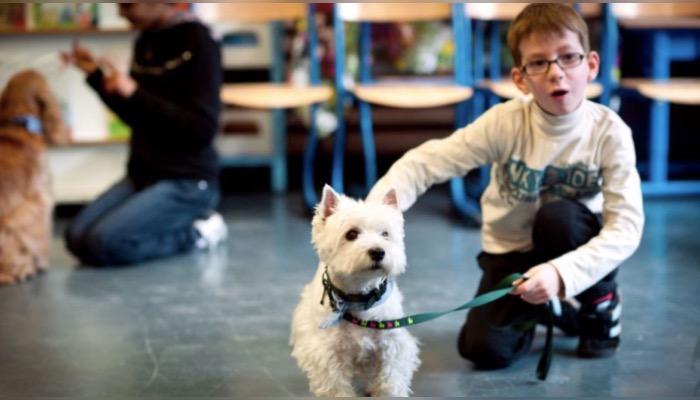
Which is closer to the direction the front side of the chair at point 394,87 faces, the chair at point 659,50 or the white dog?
the white dog

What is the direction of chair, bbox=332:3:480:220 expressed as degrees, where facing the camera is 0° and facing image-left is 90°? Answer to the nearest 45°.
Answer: approximately 0°

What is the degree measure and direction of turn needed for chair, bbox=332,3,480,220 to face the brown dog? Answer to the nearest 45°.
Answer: approximately 45° to its right

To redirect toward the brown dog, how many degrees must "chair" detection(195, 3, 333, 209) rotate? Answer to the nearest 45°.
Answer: approximately 45° to its right

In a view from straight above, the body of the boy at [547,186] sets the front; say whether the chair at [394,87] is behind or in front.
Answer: behind

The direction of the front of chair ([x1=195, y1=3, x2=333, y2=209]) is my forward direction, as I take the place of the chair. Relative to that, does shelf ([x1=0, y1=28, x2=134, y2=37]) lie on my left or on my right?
on my right

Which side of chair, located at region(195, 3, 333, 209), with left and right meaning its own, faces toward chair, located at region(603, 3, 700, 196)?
left

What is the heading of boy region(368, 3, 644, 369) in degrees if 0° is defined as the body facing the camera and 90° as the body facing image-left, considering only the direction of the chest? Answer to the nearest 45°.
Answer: approximately 0°

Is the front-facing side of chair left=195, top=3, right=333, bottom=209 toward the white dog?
yes
